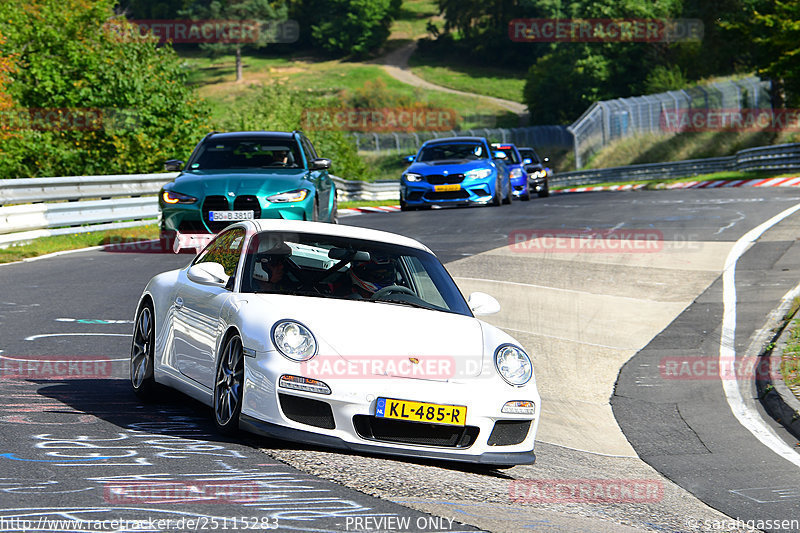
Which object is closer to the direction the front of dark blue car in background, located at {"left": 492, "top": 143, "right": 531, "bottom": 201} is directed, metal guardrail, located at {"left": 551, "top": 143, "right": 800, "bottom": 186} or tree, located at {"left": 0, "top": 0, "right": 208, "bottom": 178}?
the tree

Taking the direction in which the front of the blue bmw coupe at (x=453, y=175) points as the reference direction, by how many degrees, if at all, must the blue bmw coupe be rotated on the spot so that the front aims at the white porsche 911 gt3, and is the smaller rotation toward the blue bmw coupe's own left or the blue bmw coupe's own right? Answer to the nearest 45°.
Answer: approximately 45° to the blue bmw coupe's own left

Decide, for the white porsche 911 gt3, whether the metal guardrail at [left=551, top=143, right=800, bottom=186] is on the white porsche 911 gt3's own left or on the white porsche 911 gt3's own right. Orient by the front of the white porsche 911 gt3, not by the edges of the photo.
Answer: on the white porsche 911 gt3's own left

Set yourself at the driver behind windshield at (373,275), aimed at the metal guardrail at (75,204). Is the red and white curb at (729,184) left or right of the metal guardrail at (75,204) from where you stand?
right

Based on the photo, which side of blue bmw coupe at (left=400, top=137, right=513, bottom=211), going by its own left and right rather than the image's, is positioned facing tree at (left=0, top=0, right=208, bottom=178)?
right

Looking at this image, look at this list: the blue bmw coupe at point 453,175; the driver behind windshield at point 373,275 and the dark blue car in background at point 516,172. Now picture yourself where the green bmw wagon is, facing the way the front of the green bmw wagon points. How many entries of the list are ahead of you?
1

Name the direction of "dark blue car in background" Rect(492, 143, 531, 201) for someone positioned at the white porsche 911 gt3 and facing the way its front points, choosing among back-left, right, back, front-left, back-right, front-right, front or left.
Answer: back-left

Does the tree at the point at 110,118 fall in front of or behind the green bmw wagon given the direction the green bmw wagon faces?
behind

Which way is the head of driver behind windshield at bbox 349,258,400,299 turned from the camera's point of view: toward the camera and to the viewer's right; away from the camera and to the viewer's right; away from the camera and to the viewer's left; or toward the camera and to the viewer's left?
toward the camera and to the viewer's right

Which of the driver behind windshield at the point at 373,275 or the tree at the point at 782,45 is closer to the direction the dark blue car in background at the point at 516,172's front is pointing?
the driver behind windshield

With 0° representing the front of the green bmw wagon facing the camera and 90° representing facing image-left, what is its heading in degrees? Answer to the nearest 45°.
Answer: approximately 0°

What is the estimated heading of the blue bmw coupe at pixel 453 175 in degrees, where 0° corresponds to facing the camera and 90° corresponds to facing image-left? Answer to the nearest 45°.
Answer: approximately 45°

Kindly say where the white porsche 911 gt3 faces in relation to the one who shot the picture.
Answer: facing the viewer and to the right of the viewer

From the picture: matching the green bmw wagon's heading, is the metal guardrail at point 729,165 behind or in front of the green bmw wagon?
behind
